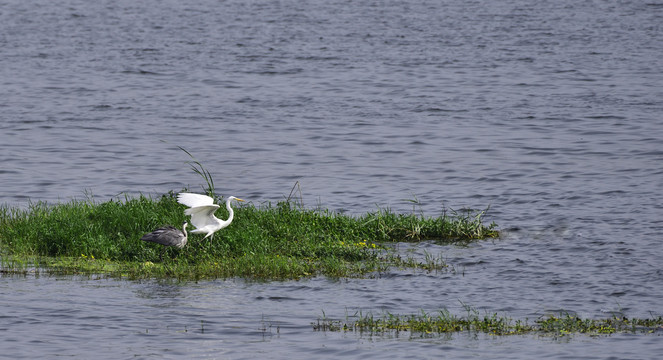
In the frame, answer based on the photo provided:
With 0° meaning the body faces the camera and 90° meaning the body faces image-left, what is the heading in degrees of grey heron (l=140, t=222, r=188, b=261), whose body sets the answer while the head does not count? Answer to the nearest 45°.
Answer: approximately 270°

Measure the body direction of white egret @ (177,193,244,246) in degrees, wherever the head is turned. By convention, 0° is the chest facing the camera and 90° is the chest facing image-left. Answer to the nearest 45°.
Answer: approximately 270°
